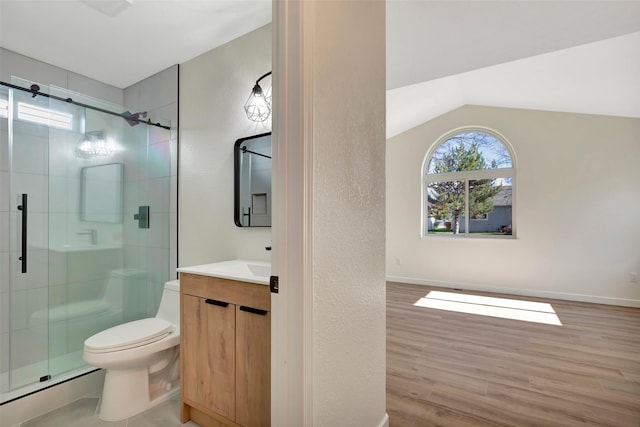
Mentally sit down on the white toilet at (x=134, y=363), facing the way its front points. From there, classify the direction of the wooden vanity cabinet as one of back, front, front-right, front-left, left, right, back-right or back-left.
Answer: left

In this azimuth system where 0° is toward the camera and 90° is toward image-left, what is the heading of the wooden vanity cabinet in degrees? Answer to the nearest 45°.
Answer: approximately 45°

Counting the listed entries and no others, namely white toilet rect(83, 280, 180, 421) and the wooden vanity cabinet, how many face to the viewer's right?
0

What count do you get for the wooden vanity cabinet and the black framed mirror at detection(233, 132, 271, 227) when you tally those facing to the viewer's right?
0

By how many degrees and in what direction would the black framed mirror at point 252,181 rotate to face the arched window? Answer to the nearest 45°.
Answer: approximately 180°

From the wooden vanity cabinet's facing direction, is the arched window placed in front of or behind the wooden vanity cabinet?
behind

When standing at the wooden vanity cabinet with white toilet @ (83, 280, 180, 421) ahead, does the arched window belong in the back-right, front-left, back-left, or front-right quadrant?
back-right
